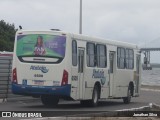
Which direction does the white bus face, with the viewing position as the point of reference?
facing away from the viewer and to the right of the viewer
